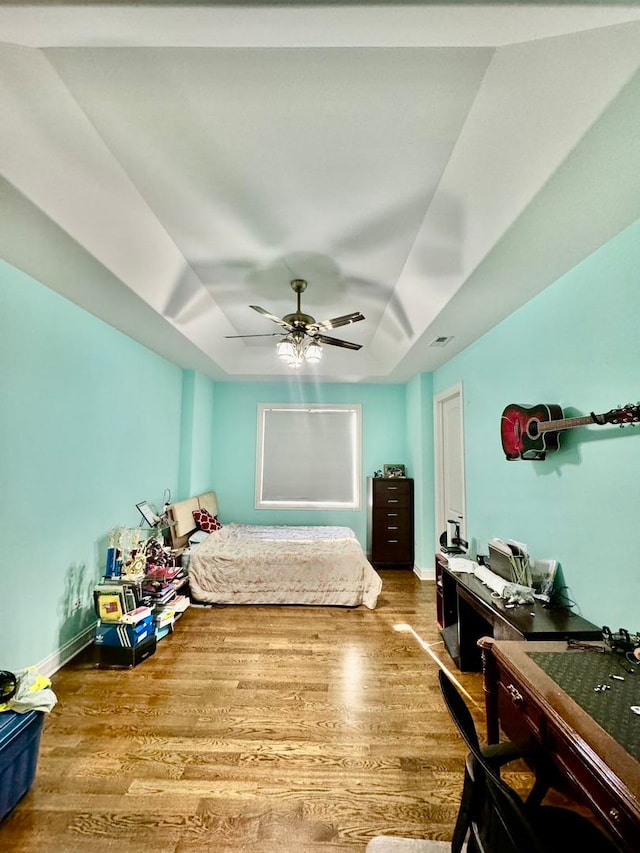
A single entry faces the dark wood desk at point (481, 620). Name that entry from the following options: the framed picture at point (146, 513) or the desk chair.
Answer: the framed picture

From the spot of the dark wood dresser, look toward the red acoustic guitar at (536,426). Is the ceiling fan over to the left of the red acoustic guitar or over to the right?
right

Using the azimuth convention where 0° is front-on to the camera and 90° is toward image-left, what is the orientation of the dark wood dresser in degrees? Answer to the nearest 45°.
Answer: approximately 0°

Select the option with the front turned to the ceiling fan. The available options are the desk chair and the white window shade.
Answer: the white window shade

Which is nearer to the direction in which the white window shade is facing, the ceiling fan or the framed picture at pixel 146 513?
the ceiling fan

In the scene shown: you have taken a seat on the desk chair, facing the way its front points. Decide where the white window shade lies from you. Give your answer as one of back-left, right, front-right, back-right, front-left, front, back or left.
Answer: back-left

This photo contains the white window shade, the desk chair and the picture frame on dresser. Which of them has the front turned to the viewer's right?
the desk chair

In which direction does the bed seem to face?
to the viewer's right

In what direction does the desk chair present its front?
to the viewer's right

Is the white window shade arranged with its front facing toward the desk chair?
yes

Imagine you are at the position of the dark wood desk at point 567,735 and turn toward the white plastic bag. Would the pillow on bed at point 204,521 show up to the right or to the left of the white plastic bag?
right

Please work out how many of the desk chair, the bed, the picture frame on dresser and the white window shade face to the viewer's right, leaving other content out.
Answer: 2
